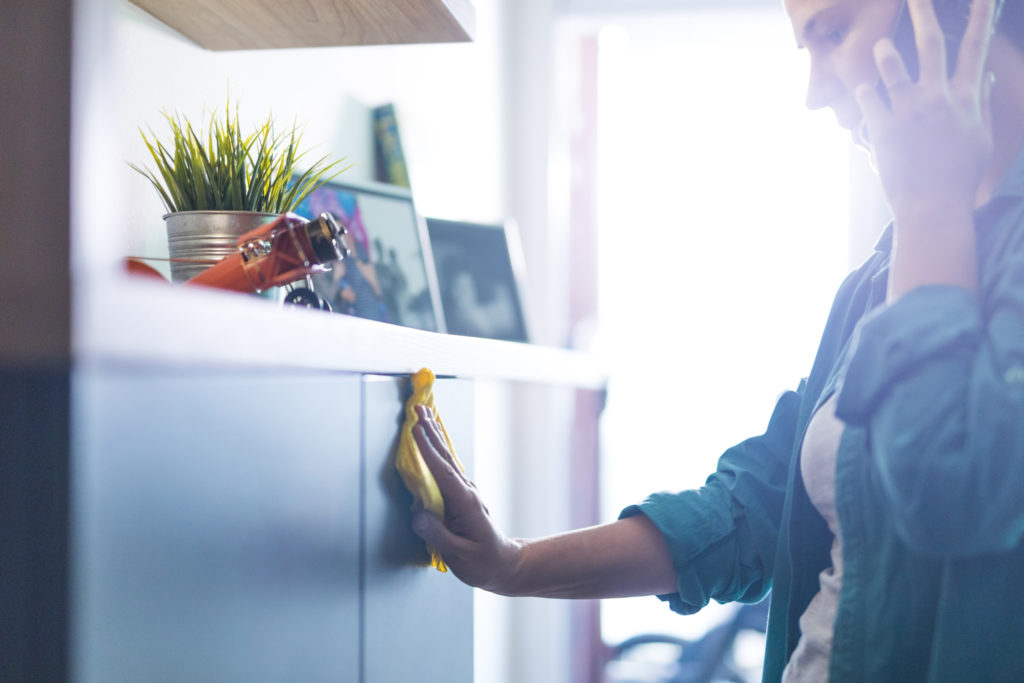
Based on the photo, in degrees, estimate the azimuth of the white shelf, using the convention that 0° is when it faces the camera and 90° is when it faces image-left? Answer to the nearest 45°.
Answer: approximately 315°

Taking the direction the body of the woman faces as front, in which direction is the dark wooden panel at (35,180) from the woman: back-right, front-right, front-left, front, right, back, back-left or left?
front-left

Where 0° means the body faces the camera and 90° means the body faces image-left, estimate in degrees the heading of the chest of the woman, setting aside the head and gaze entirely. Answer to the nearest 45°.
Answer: approximately 90°

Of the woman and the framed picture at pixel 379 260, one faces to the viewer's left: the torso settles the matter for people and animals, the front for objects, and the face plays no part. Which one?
the woman

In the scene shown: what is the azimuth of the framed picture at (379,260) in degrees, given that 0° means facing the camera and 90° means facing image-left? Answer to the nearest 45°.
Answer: approximately 315°

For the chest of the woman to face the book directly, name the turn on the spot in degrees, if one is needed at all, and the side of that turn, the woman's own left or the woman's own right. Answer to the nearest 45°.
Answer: approximately 45° to the woman's own right

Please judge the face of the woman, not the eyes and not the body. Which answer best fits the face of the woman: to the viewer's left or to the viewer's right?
to the viewer's left

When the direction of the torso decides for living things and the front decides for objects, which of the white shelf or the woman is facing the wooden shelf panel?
the woman
